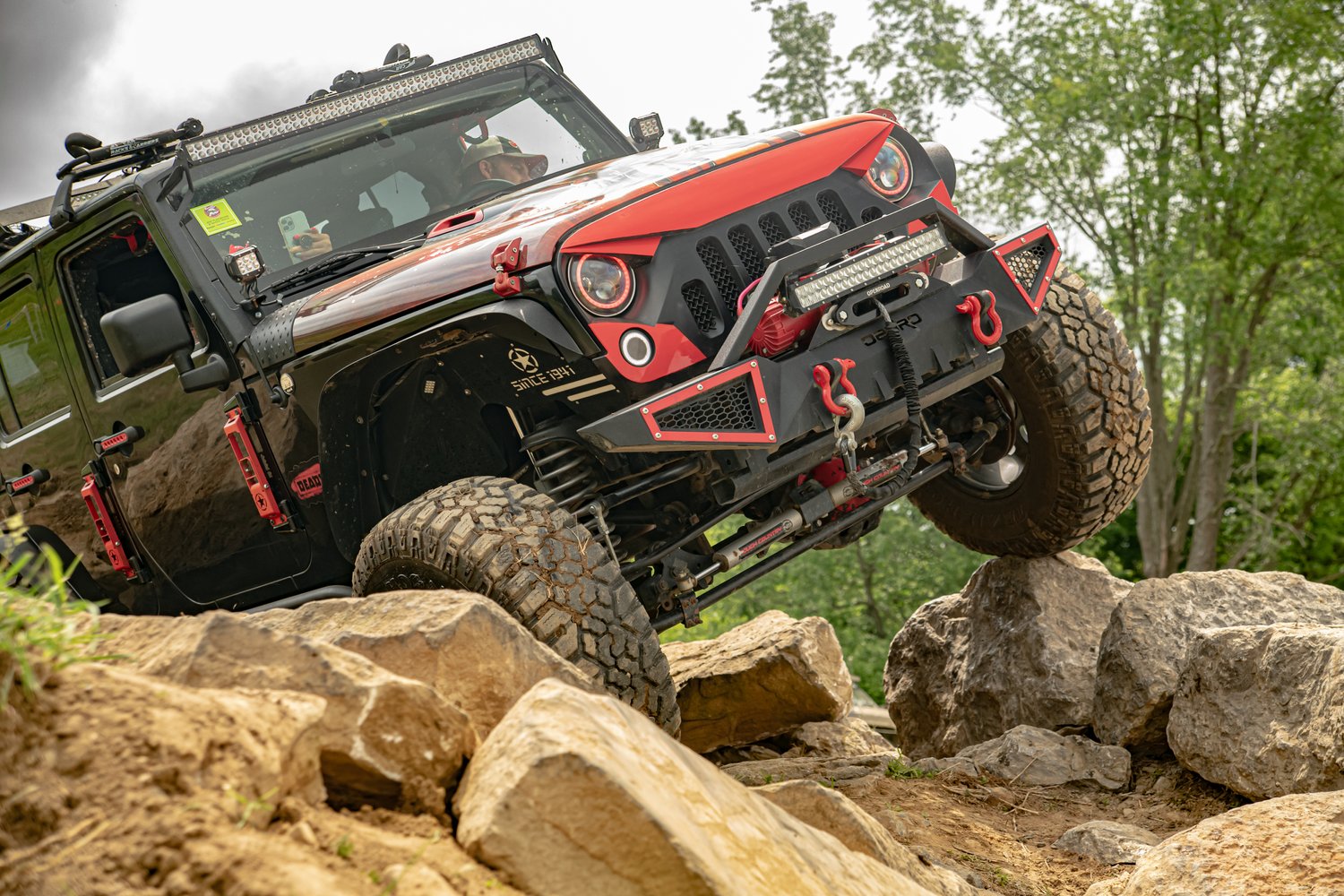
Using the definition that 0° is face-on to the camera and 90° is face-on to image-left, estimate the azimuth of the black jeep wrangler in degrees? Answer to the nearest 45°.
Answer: approximately 315°

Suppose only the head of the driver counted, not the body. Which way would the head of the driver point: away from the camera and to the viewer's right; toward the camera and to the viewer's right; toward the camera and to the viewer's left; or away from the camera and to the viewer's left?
toward the camera and to the viewer's right

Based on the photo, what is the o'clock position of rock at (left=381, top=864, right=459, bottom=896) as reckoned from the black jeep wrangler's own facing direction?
The rock is roughly at 2 o'clock from the black jeep wrangler.
